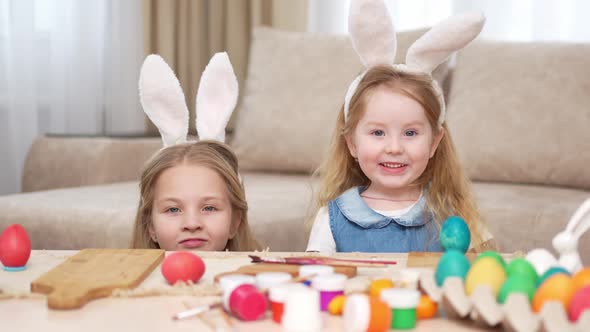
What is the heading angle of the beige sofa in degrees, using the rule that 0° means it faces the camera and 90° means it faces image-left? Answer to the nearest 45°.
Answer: approximately 0°

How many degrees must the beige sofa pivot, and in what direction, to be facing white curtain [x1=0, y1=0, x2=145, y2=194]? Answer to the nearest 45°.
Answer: approximately 135° to its right

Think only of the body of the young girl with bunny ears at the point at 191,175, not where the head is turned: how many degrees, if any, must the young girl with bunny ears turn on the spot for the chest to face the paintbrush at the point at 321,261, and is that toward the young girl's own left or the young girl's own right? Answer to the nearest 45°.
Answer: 0° — they already face it

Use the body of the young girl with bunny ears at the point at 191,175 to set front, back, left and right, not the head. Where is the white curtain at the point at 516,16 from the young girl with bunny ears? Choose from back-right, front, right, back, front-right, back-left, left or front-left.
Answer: back-left

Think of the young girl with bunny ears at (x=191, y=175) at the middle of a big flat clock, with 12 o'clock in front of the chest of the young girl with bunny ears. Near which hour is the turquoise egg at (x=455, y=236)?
The turquoise egg is roughly at 11 o'clock from the young girl with bunny ears.

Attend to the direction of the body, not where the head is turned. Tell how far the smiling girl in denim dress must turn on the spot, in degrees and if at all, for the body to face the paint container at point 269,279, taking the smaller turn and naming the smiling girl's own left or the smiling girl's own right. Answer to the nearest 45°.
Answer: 0° — they already face it

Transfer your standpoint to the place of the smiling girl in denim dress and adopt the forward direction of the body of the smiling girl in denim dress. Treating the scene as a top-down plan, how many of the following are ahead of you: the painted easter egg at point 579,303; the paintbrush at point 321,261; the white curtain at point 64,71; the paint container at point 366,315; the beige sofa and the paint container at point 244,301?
4

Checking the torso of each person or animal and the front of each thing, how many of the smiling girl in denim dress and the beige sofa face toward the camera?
2
